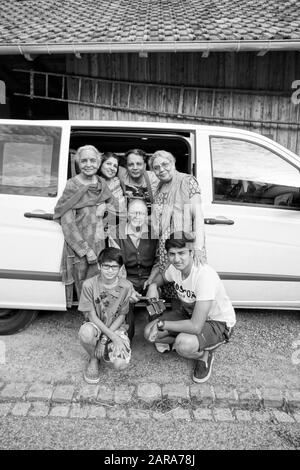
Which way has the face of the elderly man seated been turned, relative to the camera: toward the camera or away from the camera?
toward the camera

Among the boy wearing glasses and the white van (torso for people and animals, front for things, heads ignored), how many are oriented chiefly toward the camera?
1

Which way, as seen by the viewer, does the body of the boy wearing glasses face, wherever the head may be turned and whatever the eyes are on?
toward the camera

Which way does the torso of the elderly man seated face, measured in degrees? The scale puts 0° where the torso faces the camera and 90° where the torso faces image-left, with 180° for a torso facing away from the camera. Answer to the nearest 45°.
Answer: approximately 0°

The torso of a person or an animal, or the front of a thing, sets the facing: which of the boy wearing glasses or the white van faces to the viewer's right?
the white van

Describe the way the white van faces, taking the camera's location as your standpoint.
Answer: facing to the right of the viewer

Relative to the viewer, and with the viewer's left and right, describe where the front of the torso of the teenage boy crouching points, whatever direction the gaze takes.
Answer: facing the viewer and to the left of the viewer
